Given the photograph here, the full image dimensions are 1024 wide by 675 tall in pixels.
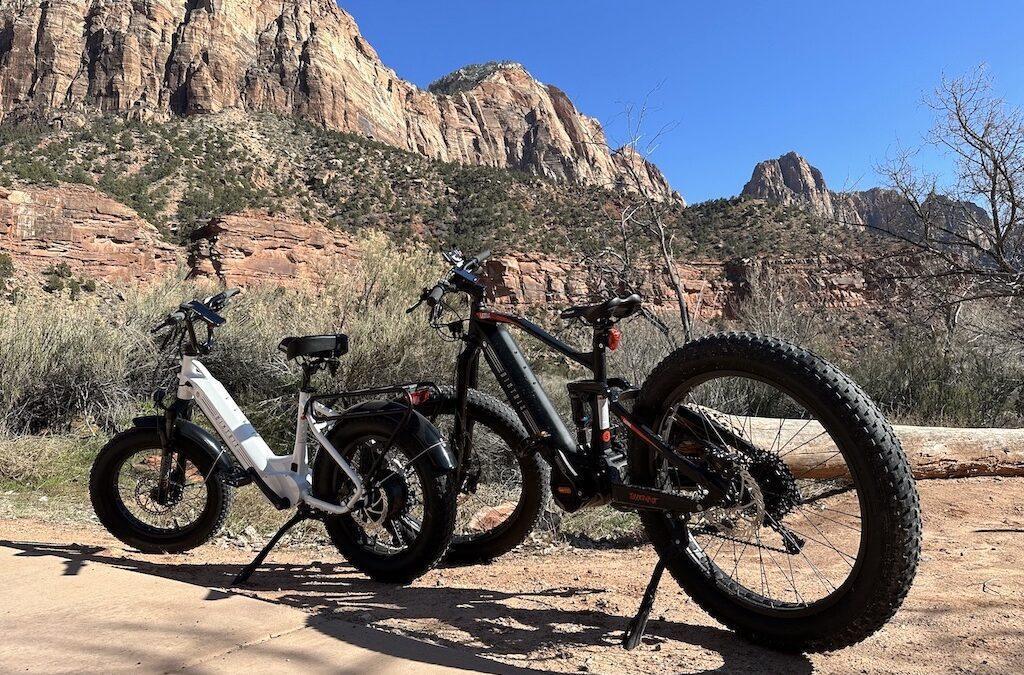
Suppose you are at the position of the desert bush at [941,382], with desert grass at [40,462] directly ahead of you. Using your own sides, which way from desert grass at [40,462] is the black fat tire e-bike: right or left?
left

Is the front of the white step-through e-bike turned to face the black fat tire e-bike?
no

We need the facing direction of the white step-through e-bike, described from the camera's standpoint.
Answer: facing away from the viewer and to the left of the viewer

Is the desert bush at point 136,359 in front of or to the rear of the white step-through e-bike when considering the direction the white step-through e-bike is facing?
in front

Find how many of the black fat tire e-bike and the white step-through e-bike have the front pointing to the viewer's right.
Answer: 0

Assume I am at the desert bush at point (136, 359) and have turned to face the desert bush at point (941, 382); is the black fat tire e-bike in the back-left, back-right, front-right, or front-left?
front-right

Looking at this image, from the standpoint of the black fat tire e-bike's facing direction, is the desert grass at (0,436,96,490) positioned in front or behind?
in front

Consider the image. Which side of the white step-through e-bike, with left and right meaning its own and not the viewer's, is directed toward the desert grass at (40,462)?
front

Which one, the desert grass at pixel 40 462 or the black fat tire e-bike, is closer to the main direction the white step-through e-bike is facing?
the desert grass

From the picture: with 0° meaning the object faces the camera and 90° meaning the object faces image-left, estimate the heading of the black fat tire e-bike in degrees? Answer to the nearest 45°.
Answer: approximately 135°

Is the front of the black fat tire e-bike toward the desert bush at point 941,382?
no
